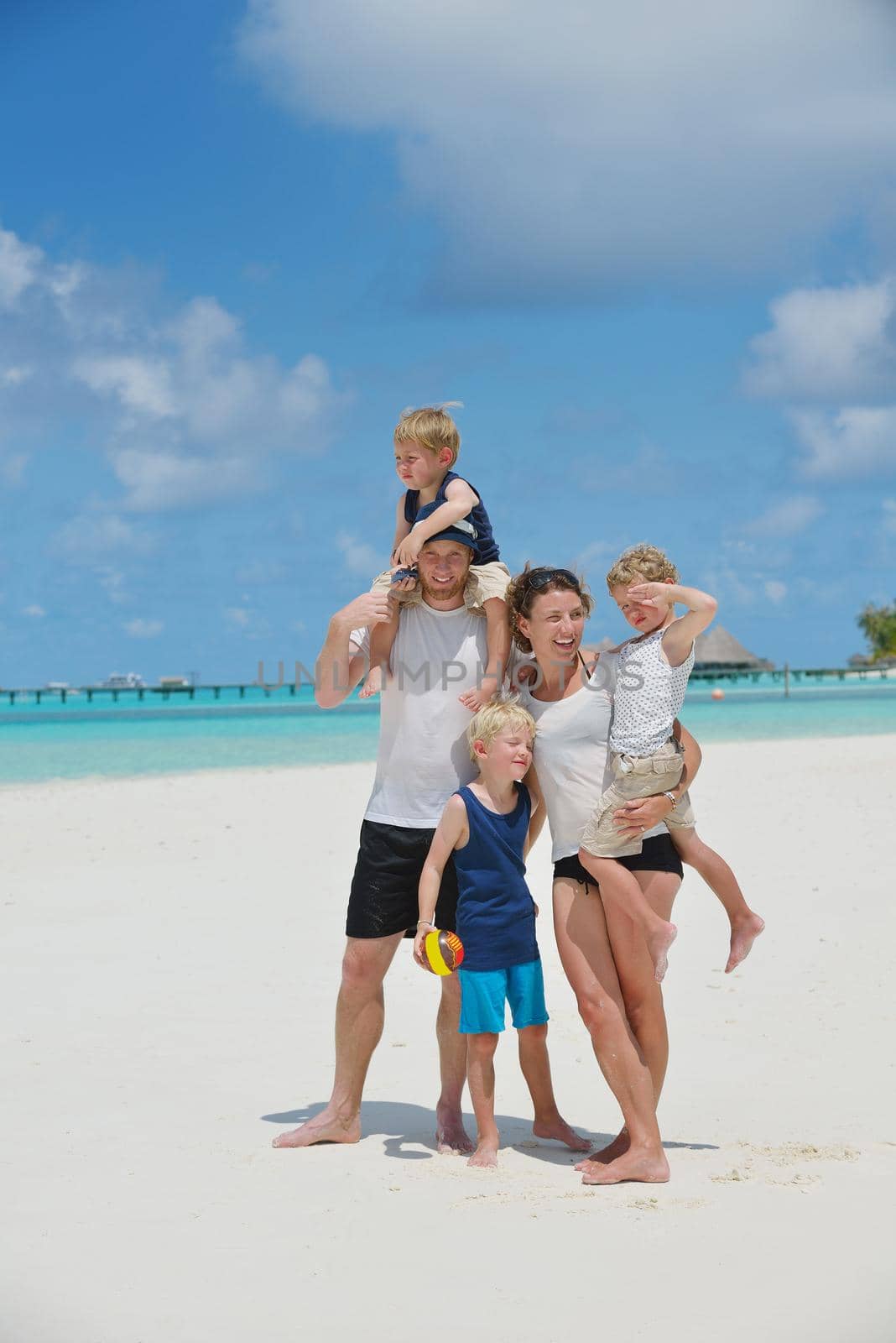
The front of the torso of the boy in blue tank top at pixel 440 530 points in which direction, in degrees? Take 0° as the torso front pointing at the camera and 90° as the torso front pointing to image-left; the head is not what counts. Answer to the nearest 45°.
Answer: approximately 45°

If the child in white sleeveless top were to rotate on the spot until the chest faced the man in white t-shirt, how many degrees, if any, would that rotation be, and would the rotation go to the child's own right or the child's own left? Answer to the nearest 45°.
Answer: approximately 45° to the child's own right

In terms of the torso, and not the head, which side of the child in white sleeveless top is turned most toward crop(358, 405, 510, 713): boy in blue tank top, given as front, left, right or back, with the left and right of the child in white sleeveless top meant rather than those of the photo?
right

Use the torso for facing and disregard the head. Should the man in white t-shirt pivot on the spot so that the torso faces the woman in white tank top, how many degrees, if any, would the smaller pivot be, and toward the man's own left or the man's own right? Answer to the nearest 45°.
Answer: approximately 45° to the man's own left

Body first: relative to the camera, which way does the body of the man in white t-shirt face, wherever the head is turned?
toward the camera

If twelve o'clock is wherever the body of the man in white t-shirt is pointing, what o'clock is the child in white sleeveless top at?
The child in white sleeveless top is roughly at 10 o'clock from the man in white t-shirt.

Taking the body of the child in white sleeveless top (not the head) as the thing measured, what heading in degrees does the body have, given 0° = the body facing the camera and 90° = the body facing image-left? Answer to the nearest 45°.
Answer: approximately 45°
